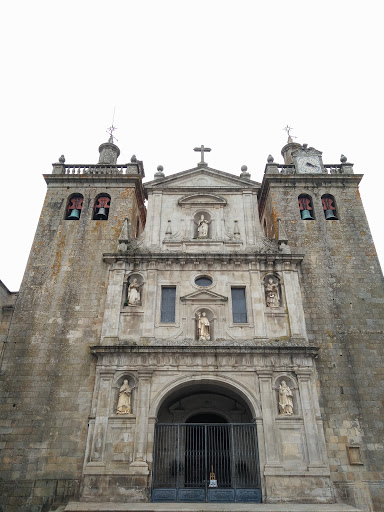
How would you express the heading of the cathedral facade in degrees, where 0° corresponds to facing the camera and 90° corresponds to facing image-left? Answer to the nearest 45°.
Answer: approximately 0°
